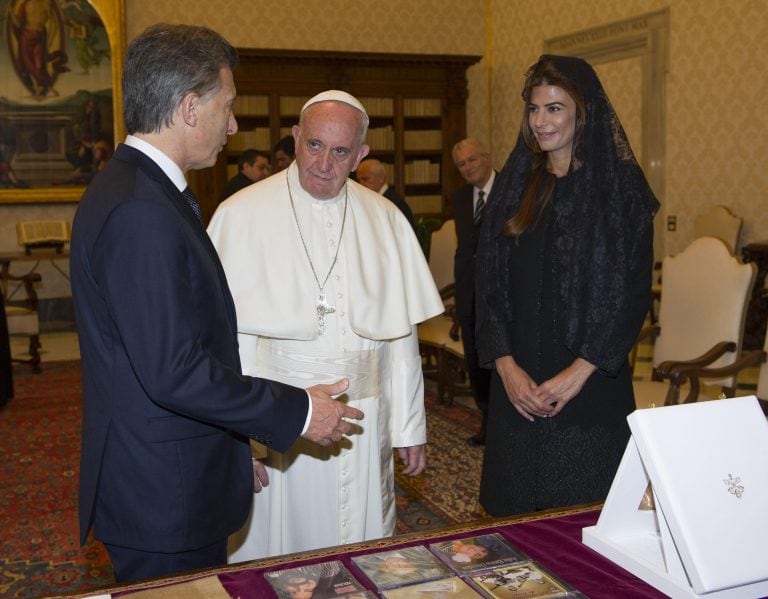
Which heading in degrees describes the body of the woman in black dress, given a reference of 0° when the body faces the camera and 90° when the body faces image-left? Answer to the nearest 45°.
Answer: approximately 45°

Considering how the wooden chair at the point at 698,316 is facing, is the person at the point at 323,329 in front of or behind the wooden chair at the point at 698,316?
in front

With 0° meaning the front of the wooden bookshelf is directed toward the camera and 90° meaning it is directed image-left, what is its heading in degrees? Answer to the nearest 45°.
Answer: approximately 0°

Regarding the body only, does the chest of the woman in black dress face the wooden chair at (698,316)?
no

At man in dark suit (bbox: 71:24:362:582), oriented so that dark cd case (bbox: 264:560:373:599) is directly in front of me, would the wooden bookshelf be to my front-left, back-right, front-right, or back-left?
back-left

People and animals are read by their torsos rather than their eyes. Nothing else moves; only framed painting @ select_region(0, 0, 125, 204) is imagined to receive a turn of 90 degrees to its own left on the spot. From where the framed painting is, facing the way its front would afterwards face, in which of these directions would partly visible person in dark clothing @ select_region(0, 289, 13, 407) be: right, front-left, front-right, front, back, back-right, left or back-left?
right

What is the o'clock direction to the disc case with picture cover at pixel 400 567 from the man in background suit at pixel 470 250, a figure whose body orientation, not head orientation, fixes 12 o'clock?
The disc case with picture cover is roughly at 12 o'clock from the man in background suit.

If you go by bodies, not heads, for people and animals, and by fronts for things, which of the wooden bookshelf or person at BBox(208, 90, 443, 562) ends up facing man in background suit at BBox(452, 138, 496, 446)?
the wooden bookshelf

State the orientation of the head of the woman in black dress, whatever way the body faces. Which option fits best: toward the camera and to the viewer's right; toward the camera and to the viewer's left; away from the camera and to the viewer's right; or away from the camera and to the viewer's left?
toward the camera and to the viewer's left

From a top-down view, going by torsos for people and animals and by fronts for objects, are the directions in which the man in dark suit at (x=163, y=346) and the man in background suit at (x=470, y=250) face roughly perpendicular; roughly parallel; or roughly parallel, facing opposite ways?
roughly perpendicular

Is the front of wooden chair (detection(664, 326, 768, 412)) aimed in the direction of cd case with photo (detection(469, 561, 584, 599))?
no

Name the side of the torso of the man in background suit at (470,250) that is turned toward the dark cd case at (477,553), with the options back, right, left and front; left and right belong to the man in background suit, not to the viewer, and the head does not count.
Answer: front

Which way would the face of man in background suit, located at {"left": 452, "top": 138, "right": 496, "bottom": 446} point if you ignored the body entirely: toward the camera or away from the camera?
toward the camera

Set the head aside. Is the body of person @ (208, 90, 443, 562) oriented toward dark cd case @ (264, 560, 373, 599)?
yes

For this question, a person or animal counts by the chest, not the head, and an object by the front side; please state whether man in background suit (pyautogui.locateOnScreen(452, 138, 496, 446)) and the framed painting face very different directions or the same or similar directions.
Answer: same or similar directions
